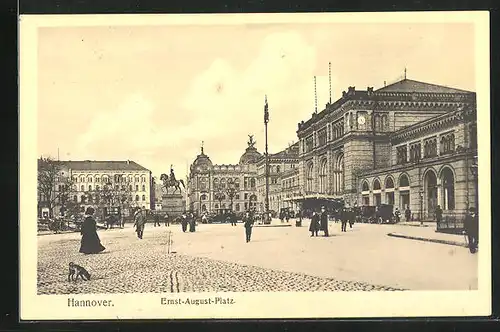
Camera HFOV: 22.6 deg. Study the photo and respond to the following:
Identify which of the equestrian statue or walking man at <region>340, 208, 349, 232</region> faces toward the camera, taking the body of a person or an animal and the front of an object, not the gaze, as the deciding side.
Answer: the walking man

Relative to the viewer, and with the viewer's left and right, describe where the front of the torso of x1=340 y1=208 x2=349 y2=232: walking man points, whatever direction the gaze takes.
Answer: facing the viewer

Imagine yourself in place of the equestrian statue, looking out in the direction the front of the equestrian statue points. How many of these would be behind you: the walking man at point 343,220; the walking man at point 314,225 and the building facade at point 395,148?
3

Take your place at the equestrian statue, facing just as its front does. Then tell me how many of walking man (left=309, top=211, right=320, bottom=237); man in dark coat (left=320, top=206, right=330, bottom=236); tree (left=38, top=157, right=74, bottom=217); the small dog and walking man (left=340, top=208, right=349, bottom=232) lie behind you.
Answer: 3

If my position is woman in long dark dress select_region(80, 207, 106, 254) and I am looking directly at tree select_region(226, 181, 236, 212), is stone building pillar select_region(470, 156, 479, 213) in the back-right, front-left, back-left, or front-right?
front-right

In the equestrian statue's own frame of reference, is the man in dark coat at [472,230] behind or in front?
behind

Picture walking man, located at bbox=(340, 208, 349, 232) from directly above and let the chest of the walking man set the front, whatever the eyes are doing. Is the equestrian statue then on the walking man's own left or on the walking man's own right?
on the walking man's own right

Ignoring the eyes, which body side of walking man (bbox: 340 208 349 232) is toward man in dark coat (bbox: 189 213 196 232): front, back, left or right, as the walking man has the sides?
right

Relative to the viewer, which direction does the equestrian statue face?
to the viewer's left

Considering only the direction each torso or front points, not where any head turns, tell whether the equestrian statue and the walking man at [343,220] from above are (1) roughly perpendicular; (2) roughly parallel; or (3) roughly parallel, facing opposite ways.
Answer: roughly perpendicular

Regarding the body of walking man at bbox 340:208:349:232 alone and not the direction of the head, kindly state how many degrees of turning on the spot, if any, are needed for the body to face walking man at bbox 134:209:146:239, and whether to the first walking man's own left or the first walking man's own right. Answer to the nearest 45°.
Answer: approximately 90° to the first walking man's own right

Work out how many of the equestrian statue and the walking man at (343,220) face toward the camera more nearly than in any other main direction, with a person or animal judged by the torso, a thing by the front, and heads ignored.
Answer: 1
